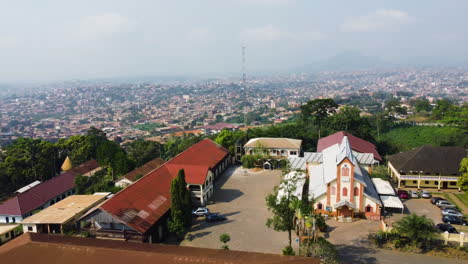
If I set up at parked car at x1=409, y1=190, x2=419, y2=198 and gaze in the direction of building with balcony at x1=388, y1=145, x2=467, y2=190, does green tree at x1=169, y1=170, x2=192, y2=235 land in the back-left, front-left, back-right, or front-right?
back-left

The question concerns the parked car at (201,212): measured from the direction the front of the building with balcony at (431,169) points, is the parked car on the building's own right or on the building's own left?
on the building's own right

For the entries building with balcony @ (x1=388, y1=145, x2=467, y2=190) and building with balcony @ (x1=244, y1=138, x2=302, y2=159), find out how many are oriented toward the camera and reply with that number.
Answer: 2

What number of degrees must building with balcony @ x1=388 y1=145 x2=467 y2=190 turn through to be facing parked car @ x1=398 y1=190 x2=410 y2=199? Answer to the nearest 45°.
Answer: approximately 45° to its right

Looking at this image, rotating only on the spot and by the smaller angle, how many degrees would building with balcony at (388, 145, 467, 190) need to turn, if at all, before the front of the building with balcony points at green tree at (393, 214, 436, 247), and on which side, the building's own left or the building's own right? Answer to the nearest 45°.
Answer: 0° — it already faces it

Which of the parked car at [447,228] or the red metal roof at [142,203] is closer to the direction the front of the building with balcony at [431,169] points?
the parked car

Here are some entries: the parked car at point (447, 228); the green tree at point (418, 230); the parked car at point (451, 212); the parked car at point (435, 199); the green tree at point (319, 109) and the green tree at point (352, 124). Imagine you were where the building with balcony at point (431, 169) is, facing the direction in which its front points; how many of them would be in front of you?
4

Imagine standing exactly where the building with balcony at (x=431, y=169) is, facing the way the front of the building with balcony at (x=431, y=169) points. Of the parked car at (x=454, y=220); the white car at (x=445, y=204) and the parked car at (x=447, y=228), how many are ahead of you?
3

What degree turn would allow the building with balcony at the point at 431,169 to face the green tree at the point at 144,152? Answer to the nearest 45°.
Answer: approximately 90° to its right

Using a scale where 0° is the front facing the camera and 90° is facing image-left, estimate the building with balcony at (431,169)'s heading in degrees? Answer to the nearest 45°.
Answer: approximately 0°

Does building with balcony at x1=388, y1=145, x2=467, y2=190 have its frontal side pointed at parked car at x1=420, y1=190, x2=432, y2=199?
yes

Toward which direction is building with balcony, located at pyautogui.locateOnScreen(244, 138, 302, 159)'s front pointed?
toward the camera

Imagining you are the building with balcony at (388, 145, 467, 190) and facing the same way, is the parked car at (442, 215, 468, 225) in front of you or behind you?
in front

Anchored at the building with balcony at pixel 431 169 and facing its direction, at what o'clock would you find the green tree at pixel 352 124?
The green tree is roughly at 5 o'clock from the building with balcony.

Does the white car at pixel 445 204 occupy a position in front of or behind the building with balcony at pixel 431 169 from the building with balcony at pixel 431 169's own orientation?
in front

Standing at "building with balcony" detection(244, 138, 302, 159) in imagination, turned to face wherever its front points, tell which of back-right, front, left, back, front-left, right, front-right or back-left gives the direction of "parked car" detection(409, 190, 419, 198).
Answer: front-left

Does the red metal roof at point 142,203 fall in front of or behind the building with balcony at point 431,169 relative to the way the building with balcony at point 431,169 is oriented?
in front

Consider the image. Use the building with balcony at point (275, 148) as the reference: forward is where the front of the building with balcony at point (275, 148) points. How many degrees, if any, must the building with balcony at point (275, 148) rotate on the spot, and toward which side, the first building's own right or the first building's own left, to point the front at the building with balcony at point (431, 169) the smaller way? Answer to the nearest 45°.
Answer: approximately 45° to the first building's own left
